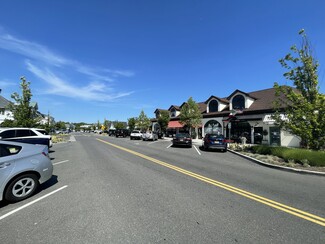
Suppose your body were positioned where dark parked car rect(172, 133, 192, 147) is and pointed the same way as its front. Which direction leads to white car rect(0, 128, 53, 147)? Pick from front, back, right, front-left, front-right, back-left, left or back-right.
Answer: back-left

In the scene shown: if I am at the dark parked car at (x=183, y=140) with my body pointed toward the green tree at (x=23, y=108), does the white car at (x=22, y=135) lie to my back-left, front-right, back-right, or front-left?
front-left

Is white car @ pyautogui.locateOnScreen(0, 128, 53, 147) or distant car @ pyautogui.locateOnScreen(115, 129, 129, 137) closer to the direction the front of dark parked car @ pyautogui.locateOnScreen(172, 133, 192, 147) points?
the distant car

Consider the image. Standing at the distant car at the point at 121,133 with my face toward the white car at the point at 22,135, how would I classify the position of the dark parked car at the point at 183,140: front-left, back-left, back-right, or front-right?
front-left

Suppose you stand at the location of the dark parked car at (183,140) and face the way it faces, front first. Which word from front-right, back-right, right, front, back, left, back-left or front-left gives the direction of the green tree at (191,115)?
front

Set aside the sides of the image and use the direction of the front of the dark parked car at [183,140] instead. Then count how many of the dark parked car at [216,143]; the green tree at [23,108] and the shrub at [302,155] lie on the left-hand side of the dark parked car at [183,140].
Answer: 1

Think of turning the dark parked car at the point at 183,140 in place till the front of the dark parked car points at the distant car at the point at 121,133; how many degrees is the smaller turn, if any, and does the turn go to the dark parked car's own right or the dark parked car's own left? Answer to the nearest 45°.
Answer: approximately 45° to the dark parked car's own left

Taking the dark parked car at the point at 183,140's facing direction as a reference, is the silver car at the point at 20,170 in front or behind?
behind

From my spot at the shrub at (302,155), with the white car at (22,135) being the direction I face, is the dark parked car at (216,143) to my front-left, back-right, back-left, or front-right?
front-right

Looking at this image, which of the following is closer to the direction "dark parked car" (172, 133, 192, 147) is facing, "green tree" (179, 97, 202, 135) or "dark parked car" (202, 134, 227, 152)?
the green tree

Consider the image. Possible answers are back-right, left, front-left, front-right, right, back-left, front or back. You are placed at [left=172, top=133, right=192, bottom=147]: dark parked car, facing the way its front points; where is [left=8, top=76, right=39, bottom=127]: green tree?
left

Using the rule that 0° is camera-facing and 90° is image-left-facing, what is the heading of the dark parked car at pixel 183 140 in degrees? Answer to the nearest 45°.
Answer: approximately 180°

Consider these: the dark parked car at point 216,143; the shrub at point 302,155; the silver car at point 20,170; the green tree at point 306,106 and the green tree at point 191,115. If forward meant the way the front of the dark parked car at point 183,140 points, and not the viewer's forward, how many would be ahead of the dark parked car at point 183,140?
1

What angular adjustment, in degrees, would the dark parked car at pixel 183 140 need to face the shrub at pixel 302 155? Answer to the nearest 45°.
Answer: approximately 135° to its right
